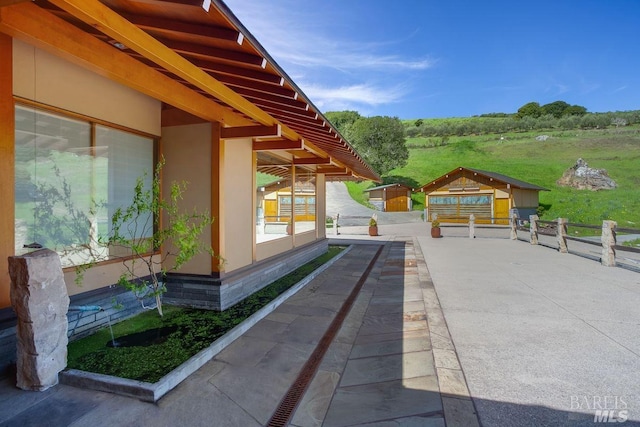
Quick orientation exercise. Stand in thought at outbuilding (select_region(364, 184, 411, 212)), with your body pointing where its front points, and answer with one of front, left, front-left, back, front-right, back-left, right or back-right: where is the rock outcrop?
left

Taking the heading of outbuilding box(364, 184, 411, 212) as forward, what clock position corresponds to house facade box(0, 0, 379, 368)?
The house facade is roughly at 12 o'clock from the outbuilding.

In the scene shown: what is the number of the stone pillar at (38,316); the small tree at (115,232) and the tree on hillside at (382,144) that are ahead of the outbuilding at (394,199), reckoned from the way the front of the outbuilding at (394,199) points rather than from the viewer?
2

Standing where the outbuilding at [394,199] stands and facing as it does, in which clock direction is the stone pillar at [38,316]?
The stone pillar is roughly at 12 o'clock from the outbuilding.

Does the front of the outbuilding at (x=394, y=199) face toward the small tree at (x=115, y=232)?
yes

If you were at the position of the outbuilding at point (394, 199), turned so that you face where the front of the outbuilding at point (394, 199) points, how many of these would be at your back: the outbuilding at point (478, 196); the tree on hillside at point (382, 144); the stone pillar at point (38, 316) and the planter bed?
1

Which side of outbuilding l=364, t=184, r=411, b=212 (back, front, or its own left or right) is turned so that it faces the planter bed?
front

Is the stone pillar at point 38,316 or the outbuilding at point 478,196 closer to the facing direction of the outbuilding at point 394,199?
the stone pillar

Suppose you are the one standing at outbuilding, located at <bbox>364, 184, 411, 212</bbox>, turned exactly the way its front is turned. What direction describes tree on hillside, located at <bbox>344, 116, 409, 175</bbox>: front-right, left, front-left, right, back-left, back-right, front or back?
back

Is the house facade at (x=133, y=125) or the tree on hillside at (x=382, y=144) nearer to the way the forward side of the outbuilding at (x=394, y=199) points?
the house facade
